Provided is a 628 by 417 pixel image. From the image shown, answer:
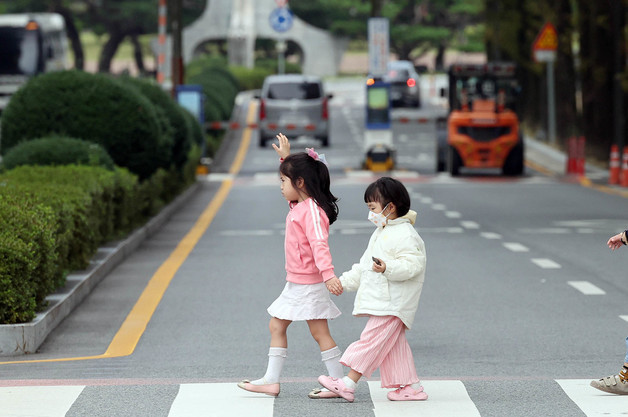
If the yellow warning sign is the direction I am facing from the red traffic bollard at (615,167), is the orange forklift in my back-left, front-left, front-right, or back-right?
front-left

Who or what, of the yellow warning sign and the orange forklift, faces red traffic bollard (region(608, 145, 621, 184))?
the yellow warning sign

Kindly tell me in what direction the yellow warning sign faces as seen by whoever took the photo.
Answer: facing the viewer

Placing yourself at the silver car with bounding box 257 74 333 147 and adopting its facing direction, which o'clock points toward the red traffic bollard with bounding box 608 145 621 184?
The red traffic bollard is roughly at 5 o'clock from the silver car.

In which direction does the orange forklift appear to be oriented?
away from the camera

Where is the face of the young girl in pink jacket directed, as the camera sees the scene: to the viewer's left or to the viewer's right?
to the viewer's left

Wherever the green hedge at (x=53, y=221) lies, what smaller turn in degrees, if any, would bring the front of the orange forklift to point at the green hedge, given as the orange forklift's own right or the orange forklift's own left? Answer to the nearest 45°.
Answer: approximately 180°

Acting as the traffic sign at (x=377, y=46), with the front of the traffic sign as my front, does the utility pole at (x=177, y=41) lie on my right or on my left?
on my right

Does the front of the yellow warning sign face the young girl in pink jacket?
yes

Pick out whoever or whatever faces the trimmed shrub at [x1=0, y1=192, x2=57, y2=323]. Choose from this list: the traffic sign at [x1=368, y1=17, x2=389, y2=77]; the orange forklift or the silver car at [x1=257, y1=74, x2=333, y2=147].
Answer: the traffic sign

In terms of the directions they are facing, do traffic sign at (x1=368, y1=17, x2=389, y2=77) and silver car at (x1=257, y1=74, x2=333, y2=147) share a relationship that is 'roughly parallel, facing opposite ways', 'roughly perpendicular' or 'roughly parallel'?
roughly parallel, facing opposite ways

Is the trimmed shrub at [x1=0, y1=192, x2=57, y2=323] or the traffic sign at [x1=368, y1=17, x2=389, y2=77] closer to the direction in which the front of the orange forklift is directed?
the traffic sign

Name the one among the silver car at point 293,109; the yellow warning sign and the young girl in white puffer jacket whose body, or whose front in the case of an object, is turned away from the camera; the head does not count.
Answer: the silver car

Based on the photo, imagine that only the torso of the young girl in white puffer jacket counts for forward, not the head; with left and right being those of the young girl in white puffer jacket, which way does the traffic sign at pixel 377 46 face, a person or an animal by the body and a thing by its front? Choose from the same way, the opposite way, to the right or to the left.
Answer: to the left

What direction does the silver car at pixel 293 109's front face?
away from the camera

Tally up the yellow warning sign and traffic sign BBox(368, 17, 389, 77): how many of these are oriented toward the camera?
2
